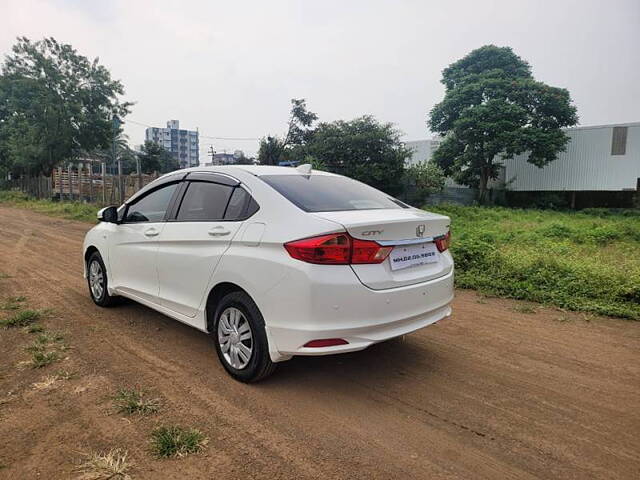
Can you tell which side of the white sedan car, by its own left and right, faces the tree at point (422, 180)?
right

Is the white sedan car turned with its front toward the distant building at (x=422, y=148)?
no

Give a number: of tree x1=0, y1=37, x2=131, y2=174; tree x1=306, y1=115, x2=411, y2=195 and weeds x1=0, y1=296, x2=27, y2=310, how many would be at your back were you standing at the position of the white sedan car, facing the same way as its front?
0

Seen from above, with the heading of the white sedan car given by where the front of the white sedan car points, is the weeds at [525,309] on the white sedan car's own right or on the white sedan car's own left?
on the white sedan car's own right

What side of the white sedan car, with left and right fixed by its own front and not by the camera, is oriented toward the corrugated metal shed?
right

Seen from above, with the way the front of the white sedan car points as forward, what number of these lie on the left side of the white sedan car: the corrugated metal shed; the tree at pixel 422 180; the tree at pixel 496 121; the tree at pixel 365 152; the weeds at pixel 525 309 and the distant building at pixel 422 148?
0

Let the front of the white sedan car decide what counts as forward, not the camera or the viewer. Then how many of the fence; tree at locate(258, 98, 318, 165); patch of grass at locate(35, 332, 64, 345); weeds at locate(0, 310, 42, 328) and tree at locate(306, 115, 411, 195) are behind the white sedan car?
0

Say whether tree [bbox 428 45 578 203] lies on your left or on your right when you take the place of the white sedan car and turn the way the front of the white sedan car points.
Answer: on your right

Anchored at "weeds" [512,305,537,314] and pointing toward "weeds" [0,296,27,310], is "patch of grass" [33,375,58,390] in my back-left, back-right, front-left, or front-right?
front-left

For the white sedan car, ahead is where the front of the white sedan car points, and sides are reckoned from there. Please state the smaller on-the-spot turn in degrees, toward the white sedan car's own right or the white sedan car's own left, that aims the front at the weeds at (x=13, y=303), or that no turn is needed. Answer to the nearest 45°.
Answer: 0° — it already faces it

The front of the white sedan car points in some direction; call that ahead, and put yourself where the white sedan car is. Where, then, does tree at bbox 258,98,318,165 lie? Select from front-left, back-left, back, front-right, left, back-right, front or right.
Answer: front-right

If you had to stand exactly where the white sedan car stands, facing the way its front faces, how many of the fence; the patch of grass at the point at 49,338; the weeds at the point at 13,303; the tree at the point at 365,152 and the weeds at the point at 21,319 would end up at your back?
0

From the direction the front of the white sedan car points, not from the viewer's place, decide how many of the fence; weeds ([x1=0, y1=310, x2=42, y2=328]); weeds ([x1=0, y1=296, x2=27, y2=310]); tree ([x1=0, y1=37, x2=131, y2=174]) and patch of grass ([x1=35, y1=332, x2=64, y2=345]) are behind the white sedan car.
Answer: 0

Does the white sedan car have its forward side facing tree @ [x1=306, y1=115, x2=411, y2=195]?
no

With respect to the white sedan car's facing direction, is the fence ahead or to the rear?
ahead

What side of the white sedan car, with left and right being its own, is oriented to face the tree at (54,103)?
front

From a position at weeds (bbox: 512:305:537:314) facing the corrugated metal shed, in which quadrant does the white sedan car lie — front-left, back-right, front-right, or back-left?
back-left

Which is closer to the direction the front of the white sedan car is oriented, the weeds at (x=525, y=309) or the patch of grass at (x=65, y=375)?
the patch of grass

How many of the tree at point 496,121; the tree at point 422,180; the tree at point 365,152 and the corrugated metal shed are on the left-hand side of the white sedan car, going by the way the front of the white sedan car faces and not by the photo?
0

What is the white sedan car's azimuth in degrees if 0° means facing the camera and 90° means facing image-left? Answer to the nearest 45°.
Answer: approximately 135°

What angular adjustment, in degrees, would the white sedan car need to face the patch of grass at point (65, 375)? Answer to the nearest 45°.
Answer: approximately 45° to its left

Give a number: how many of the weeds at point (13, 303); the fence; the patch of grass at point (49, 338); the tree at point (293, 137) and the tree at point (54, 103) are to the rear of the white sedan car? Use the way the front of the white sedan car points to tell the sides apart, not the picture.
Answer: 0

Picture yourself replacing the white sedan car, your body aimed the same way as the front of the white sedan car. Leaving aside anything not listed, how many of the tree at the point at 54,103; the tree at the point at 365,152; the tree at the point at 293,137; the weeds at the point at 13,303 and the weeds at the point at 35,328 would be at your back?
0
